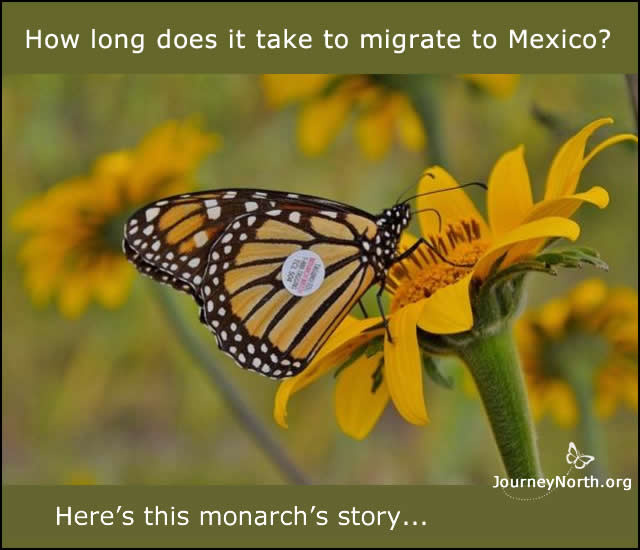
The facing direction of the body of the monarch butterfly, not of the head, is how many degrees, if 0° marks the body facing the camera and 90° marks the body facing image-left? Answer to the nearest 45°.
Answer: approximately 270°
